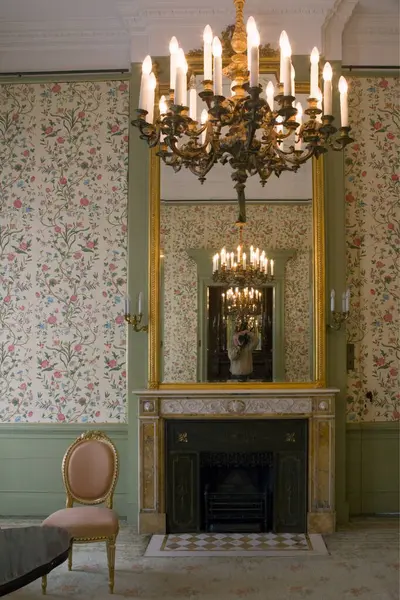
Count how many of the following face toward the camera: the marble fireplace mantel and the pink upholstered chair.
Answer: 2

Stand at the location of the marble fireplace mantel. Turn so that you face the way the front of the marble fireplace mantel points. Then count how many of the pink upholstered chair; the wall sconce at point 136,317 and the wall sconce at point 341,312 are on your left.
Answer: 1

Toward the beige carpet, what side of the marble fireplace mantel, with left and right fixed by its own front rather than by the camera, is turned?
front

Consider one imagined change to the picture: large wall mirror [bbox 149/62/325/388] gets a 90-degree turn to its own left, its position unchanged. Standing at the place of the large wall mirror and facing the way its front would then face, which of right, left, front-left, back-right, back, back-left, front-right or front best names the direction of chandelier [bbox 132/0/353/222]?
right

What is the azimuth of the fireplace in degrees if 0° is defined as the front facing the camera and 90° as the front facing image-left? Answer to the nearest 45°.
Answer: approximately 0°

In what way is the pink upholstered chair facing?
toward the camera

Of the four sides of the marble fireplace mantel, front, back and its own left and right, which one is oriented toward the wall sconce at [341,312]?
left

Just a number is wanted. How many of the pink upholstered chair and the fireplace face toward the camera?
2

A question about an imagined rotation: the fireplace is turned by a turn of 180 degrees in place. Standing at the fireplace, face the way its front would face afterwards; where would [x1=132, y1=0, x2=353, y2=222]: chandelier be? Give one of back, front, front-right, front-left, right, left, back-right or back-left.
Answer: back

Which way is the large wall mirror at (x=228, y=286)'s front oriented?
toward the camera
